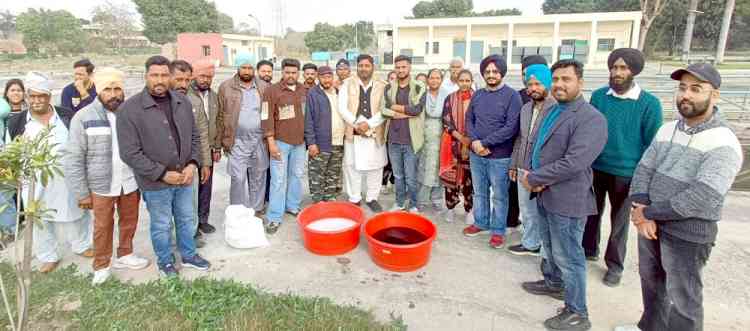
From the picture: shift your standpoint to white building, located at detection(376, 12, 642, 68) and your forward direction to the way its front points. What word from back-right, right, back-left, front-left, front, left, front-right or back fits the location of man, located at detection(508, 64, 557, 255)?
front

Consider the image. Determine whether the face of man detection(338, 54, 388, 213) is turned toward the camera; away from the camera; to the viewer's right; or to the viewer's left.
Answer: toward the camera

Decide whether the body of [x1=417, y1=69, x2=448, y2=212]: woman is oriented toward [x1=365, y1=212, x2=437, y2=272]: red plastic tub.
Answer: yes

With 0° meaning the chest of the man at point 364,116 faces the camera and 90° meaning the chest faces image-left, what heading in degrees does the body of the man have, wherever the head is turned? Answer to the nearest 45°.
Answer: approximately 0°

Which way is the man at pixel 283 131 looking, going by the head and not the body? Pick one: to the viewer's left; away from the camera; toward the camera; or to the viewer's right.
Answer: toward the camera

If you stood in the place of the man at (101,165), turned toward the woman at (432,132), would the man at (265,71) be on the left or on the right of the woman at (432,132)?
left

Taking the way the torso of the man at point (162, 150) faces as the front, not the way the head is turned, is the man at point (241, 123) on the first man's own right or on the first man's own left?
on the first man's own left

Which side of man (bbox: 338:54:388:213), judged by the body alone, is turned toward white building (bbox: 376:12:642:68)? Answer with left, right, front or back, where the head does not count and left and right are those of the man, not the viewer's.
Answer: back

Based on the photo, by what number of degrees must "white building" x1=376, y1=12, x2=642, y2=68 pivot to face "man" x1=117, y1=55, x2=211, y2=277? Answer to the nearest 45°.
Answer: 0° — it already faces them

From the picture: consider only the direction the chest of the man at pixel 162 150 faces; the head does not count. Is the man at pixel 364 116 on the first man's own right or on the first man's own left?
on the first man's own left

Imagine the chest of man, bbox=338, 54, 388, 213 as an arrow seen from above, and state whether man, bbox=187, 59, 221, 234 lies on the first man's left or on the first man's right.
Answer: on the first man's right

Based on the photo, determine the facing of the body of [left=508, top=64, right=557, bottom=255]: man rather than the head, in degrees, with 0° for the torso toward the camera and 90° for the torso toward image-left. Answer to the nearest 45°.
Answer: approximately 45°

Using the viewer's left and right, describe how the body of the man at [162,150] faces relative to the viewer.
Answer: facing the viewer and to the right of the viewer

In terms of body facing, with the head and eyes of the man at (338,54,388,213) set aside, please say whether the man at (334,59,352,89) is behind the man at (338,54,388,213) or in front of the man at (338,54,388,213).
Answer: behind

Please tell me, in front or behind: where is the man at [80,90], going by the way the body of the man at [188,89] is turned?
behind

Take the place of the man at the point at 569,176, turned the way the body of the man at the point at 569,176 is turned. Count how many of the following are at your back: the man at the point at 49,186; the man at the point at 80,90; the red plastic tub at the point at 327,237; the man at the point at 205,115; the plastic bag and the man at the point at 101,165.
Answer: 0

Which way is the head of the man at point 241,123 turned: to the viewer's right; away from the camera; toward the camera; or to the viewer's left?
toward the camera

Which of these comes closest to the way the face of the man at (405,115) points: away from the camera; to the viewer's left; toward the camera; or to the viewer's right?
toward the camera

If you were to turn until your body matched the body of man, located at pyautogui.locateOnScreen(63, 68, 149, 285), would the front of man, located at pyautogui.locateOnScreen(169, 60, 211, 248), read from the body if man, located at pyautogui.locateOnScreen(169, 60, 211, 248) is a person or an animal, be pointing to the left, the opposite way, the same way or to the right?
the same way

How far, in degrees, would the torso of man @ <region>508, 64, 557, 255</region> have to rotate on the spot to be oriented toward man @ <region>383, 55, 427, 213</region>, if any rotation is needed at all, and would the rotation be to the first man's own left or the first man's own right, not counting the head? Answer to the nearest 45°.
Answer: approximately 90° to the first man's own right

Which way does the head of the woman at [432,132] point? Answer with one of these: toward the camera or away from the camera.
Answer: toward the camera

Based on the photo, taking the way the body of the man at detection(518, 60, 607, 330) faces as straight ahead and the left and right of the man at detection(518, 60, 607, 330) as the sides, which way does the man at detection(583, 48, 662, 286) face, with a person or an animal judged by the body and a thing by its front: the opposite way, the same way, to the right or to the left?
the same way

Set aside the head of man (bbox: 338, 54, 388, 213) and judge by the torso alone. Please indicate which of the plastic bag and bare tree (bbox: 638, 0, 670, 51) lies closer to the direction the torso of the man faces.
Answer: the plastic bag

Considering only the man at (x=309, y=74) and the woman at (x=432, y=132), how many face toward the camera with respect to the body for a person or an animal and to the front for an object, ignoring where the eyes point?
2

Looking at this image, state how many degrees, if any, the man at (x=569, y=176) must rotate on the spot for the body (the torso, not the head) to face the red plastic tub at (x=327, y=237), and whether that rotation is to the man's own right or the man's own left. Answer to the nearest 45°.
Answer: approximately 45° to the man's own right
